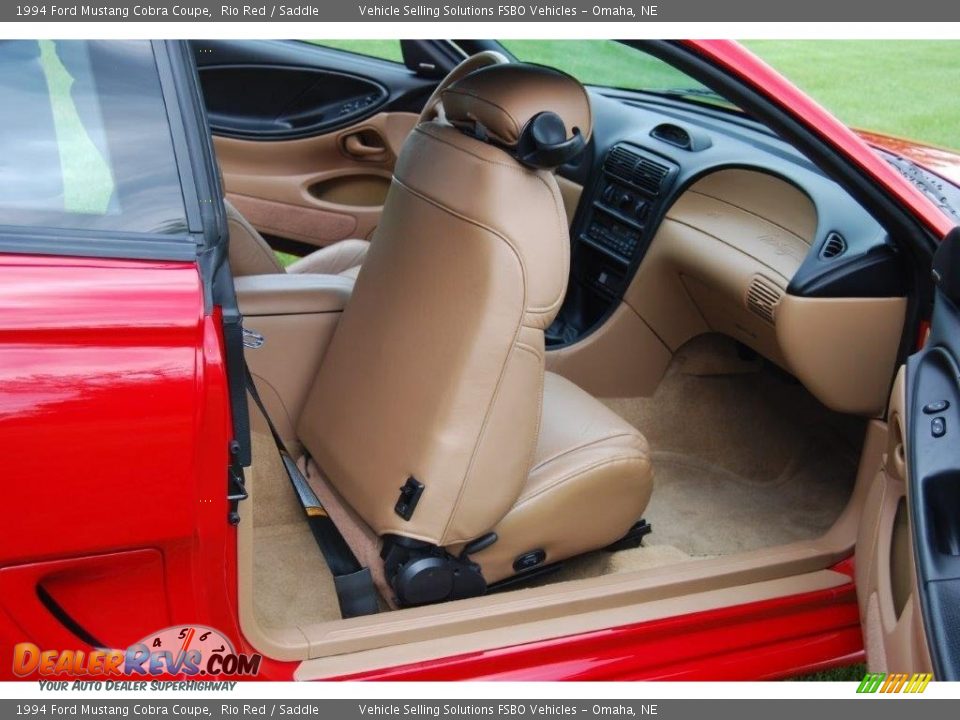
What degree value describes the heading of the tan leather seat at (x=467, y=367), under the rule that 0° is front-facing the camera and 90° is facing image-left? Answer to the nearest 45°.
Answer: approximately 225°

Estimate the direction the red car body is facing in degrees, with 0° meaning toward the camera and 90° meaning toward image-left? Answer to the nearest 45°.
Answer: approximately 225°
